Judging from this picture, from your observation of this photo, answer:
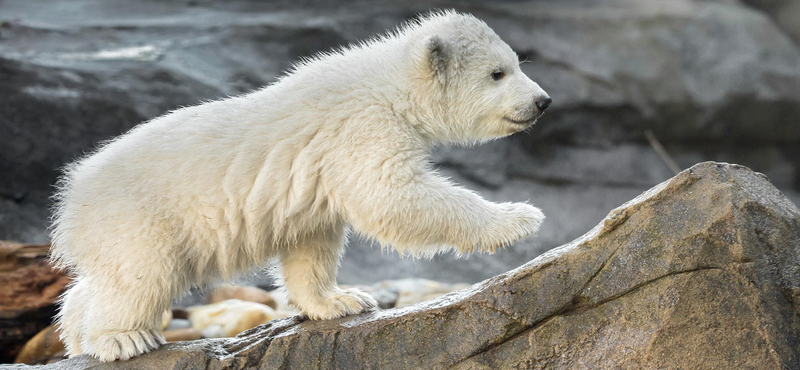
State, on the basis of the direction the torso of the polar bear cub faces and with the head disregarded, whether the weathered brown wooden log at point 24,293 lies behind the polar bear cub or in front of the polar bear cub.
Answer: behind

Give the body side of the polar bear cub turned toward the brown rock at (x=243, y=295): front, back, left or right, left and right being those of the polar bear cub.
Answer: left

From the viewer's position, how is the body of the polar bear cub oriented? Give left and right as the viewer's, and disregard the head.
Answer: facing to the right of the viewer
